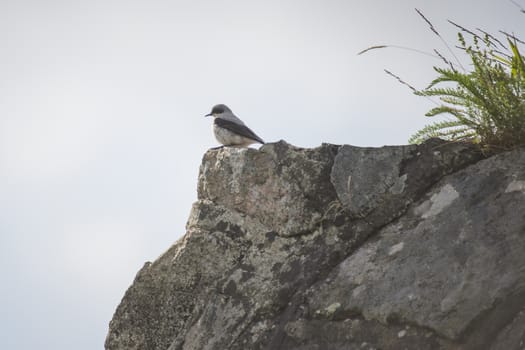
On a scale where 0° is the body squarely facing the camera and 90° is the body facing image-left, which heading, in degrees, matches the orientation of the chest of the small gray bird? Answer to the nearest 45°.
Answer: approximately 90°
